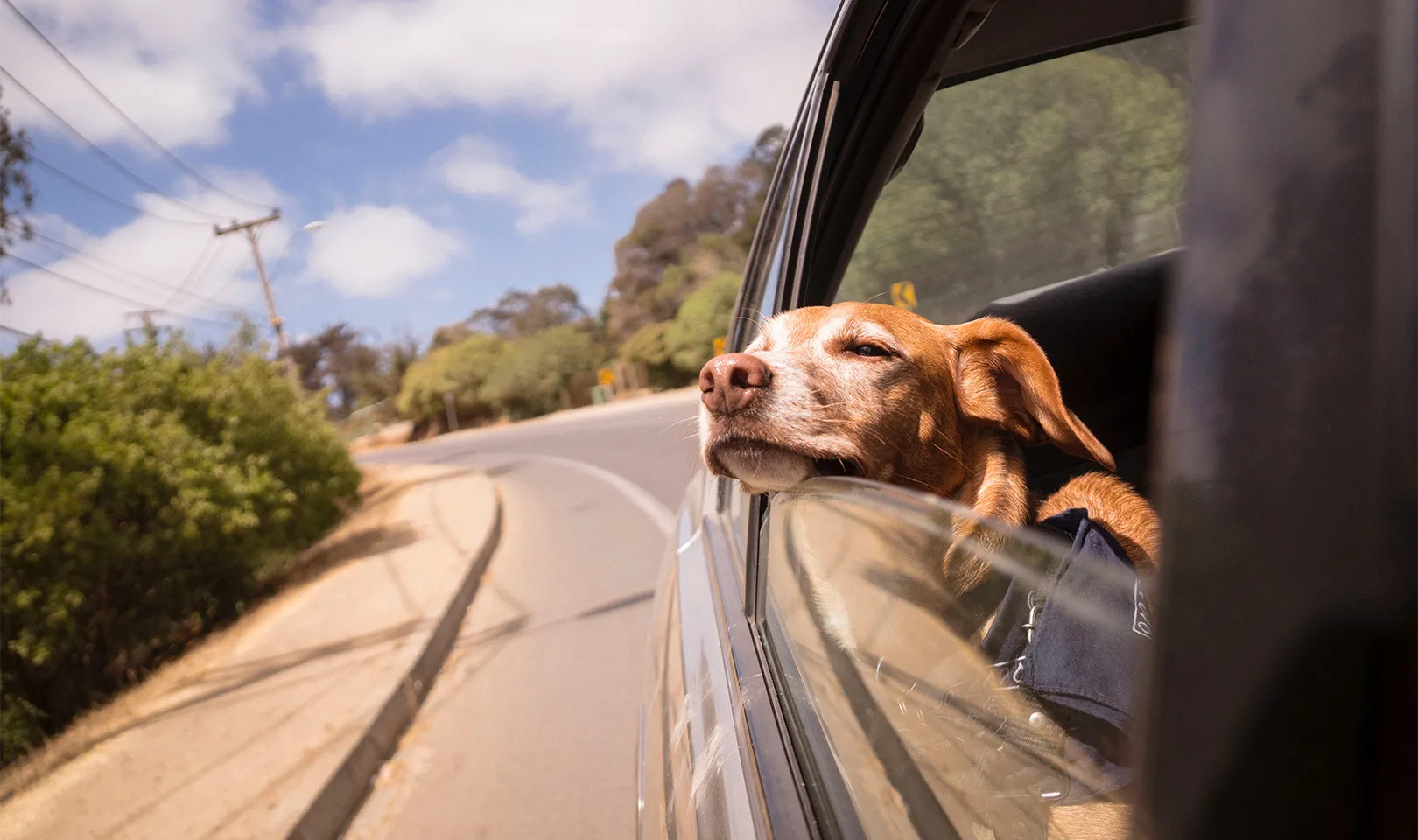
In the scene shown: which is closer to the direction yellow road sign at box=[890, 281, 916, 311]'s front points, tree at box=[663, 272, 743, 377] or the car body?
the car body

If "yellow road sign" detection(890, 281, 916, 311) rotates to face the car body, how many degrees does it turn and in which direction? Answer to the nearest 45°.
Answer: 0° — it already faces it

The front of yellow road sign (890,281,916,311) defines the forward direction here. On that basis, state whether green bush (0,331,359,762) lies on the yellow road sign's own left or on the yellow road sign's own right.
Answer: on the yellow road sign's own right

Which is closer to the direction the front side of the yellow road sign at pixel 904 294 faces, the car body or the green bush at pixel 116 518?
the car body

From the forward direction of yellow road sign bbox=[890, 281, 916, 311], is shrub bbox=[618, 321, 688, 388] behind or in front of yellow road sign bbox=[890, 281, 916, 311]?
behind

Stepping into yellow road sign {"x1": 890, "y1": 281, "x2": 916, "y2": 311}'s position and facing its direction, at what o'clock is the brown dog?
The brown dog is roughly at 12 o'clock from the yellow road sign.

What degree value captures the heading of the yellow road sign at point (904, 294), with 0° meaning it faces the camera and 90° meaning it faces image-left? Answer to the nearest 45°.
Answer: approximately 0°

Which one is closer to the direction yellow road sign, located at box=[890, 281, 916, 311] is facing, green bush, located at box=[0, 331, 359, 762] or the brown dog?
the brown dog
